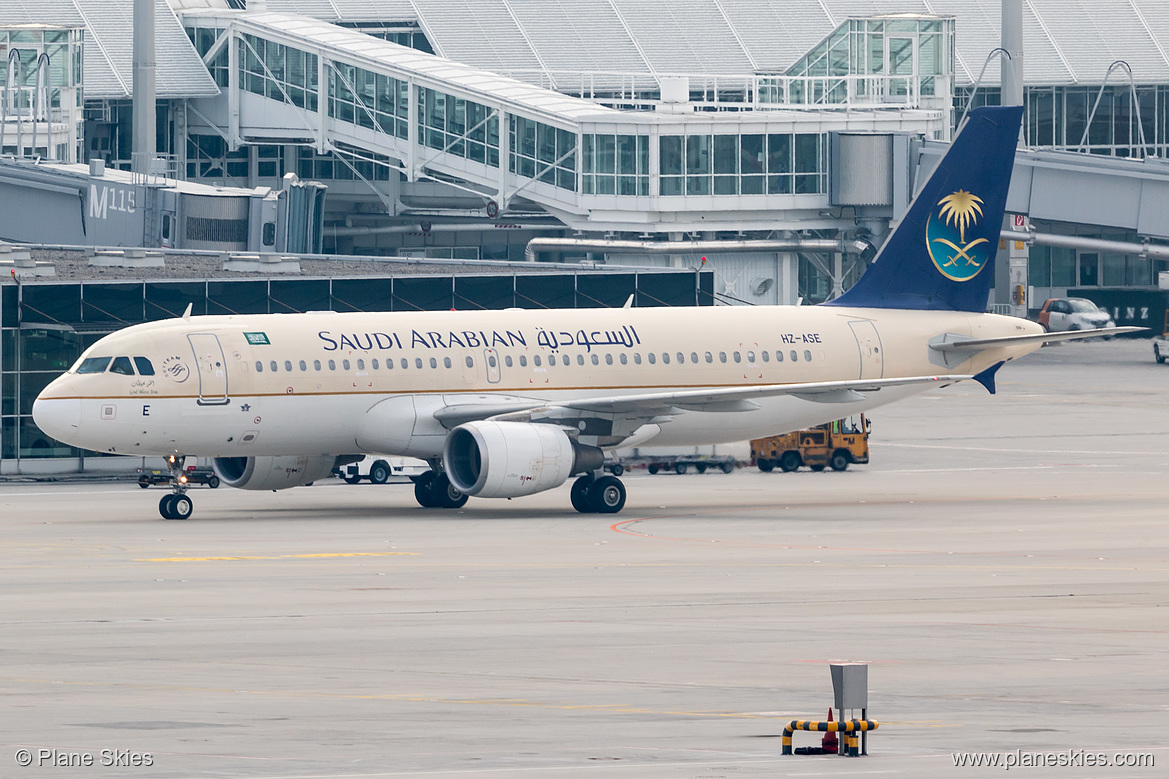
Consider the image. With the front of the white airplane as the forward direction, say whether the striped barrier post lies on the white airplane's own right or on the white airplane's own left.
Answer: on the white airplane's own left

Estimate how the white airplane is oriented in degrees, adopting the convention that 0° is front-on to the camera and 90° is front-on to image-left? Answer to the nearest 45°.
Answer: approximately 45°
